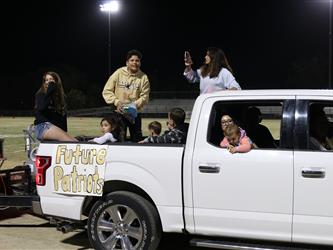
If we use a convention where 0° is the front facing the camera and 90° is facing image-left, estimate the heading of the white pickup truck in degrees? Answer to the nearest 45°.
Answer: approximately 270°

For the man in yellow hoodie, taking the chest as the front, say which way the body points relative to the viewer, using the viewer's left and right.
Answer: facing the viewer

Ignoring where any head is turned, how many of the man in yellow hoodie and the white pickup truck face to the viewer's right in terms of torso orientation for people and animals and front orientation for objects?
1

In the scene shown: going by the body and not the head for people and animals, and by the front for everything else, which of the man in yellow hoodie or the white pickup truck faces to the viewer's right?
the white pickup truck

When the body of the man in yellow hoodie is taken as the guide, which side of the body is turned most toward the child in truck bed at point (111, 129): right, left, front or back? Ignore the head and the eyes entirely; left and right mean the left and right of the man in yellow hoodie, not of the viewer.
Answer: front

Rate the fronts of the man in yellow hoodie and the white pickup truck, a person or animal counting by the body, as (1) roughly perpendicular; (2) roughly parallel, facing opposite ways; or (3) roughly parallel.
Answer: roughly perpendicular
